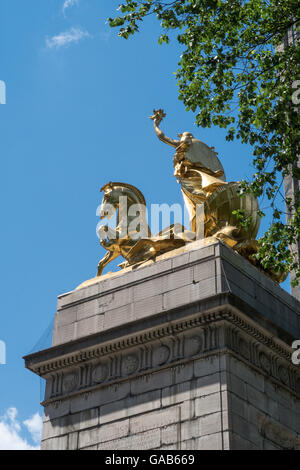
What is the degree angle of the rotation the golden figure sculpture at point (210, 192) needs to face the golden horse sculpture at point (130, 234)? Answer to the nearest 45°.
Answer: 0° — it already faces it

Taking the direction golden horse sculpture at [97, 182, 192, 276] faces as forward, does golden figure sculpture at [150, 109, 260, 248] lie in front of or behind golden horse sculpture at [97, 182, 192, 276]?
behind

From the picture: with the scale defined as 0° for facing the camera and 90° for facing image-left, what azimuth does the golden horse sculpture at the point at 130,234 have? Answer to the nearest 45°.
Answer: approximately 90°

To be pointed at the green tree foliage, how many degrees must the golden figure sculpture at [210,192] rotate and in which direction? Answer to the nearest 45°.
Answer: approximately 135° to its left

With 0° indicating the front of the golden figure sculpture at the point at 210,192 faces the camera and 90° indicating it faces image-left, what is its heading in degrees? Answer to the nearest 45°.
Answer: approximately 90°

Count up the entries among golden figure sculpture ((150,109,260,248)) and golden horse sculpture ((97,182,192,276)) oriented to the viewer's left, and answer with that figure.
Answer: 2
